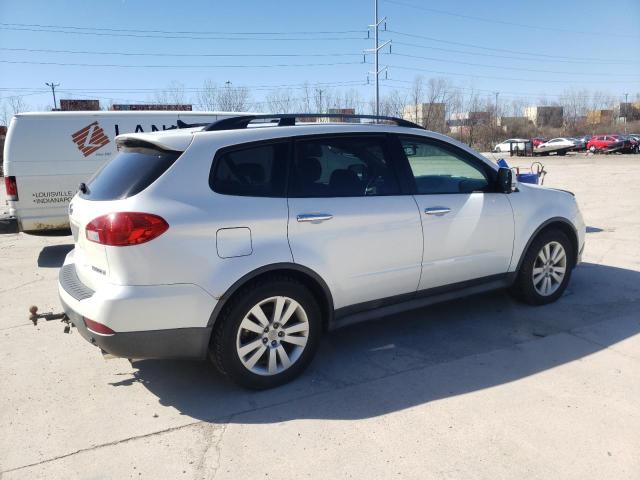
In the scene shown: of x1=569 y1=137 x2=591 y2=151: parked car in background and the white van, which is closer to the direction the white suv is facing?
the parked car in background

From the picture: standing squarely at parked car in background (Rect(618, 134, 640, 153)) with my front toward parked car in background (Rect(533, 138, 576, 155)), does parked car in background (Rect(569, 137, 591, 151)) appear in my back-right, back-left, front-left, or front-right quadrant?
front-right

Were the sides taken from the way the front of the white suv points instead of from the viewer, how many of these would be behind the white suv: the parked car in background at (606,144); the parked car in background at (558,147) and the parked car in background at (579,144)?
0

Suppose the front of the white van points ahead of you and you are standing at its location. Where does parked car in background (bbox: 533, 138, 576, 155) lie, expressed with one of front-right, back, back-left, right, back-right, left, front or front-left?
front-left

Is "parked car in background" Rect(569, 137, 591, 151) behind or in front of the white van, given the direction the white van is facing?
in front

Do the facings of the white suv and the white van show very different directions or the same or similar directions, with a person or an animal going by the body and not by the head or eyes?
same or similar directions

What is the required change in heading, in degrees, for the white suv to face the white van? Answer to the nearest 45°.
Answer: approximately 90° to its left

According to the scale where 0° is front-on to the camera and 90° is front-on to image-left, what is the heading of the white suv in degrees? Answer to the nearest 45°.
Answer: approximately 225°

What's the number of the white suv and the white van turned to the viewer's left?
0

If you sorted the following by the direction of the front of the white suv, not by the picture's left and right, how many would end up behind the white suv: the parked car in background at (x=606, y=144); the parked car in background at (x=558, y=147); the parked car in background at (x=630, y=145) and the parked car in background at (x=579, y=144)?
0

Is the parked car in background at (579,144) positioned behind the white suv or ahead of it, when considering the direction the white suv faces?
ahead

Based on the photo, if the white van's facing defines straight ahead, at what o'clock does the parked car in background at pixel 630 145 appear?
The parked car in background is roughly at 11 o'clock from the white van.

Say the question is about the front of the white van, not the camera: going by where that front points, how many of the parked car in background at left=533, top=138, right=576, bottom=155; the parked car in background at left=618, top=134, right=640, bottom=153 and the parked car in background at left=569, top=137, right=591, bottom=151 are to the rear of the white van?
0

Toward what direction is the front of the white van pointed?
to the viewer's right

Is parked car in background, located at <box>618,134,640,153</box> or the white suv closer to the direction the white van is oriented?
the parked car in background

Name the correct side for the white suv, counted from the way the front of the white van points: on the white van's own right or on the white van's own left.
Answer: on the white van's own right

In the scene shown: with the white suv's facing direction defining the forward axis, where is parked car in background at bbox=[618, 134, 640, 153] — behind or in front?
in front

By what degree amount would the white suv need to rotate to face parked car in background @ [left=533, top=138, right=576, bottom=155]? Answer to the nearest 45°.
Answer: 0° — it already faces it
